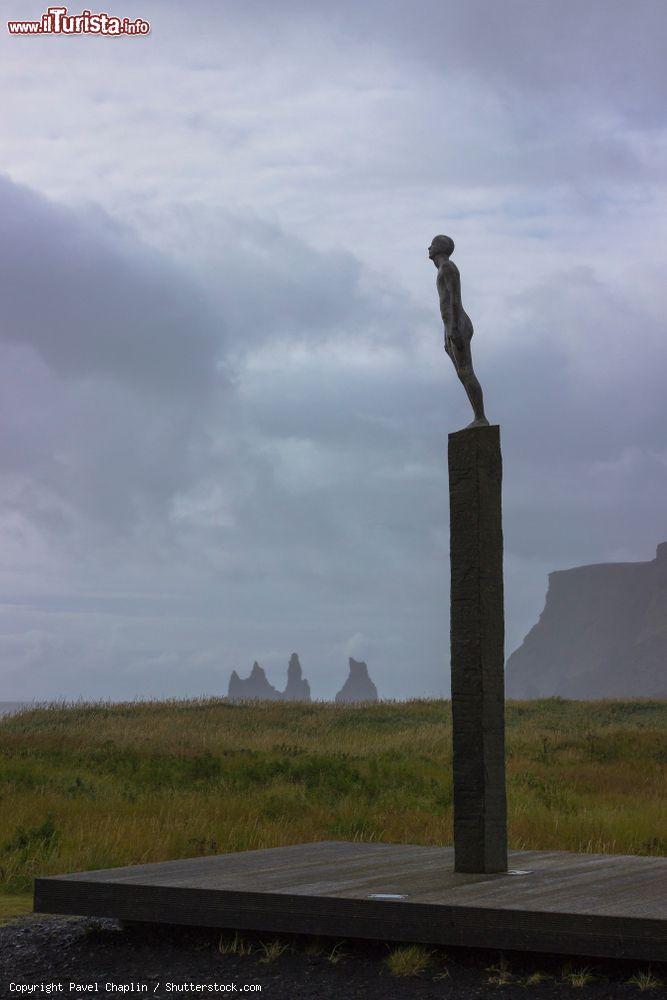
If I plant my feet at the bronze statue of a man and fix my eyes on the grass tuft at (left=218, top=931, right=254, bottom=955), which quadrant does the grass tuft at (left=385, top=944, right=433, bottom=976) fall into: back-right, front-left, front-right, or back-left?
front-left

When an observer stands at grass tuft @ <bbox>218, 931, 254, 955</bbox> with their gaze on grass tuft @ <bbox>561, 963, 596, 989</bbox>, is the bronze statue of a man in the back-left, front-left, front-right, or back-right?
front-left

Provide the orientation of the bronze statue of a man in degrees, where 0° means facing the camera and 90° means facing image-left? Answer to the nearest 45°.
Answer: approximately 90°
